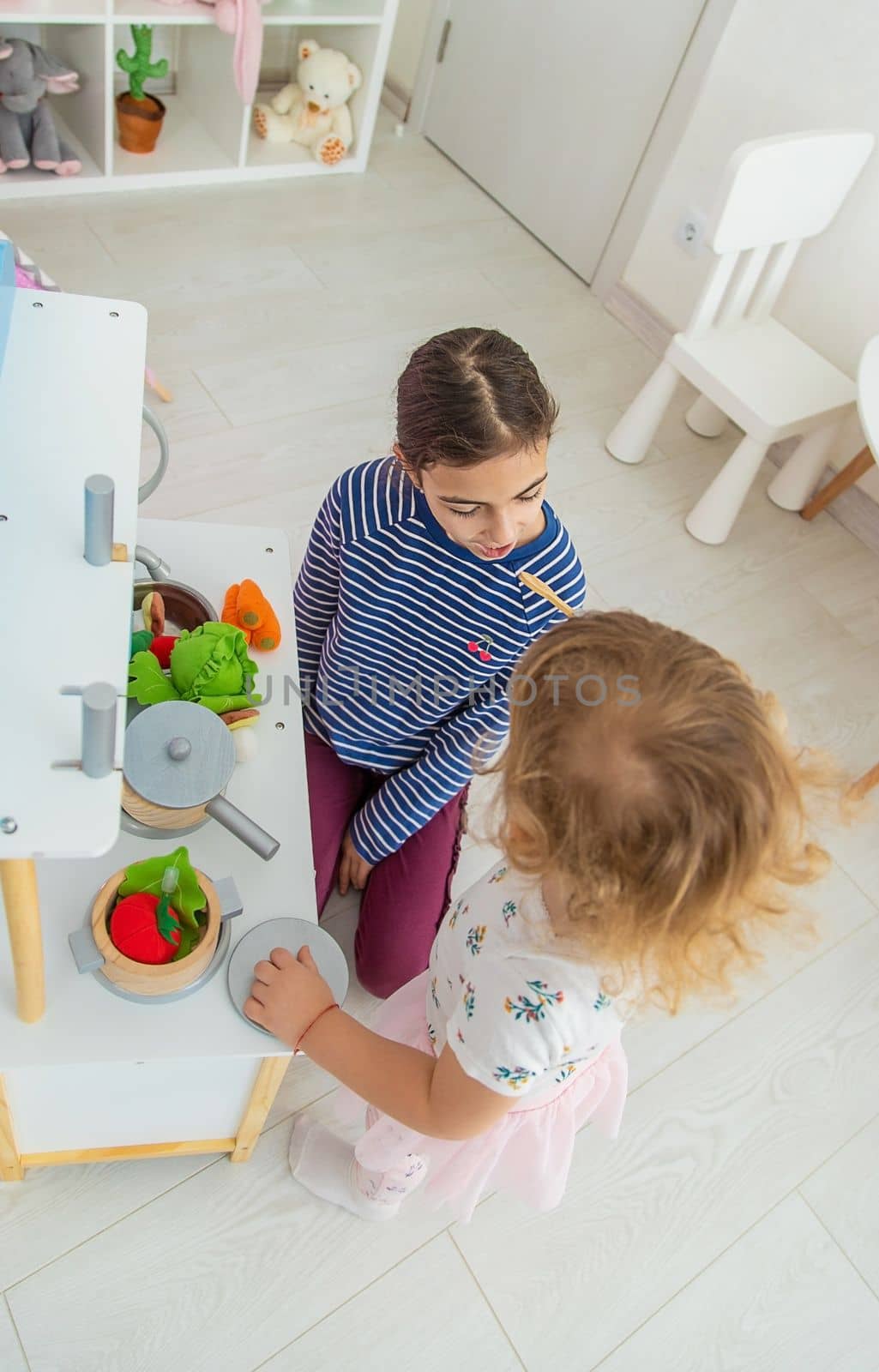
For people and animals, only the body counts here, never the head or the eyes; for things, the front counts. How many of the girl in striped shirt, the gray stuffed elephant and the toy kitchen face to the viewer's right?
1

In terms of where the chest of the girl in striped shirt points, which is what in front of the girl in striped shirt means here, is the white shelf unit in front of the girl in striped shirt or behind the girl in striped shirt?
behind

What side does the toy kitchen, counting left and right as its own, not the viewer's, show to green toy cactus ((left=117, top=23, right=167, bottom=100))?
left

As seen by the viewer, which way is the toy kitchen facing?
to the viewer's right

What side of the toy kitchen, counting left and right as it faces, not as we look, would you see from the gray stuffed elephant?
left

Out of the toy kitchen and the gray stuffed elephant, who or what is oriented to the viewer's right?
the toy kitchen

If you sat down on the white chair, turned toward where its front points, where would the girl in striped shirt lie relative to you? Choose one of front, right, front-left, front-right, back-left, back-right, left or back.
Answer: front-right

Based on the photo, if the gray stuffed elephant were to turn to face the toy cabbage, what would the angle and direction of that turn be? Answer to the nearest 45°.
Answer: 0° — it already faces it

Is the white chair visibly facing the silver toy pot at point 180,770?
no

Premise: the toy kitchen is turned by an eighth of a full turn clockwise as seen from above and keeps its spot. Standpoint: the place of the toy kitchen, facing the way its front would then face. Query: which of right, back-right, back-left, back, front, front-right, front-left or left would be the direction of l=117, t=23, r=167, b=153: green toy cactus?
back-left

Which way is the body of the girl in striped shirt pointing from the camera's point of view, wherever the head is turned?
toward the camera

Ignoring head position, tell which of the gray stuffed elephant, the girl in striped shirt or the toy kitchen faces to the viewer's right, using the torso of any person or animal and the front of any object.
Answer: the toy kitchen

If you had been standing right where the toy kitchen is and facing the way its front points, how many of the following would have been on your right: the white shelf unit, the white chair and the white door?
0

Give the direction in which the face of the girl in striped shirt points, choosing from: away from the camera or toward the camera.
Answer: toward the camera

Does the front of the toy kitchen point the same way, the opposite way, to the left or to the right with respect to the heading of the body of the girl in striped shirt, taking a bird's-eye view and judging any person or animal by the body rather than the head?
to the left

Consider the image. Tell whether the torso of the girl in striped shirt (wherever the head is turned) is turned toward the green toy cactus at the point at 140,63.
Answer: no

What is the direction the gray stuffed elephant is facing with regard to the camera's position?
facing the viewer
